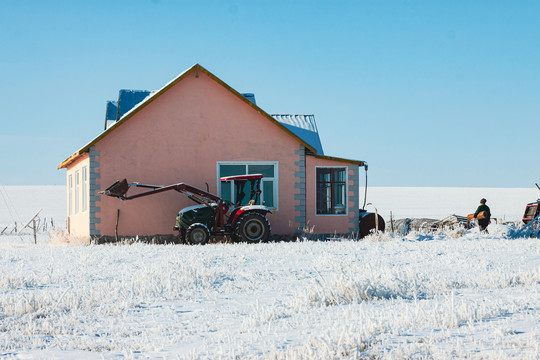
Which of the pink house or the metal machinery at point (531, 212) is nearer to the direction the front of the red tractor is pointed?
the pink house

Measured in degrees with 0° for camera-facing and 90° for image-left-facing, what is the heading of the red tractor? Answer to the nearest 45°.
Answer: approximately 90°

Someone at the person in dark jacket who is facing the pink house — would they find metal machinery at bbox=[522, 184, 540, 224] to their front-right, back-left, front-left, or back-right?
back-right

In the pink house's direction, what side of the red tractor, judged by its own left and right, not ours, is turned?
right

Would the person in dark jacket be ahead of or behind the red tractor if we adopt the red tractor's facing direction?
behind

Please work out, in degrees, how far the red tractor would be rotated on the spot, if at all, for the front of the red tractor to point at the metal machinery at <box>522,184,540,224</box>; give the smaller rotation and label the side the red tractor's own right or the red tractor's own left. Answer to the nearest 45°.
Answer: approximately 135° to the red tractor's own right
